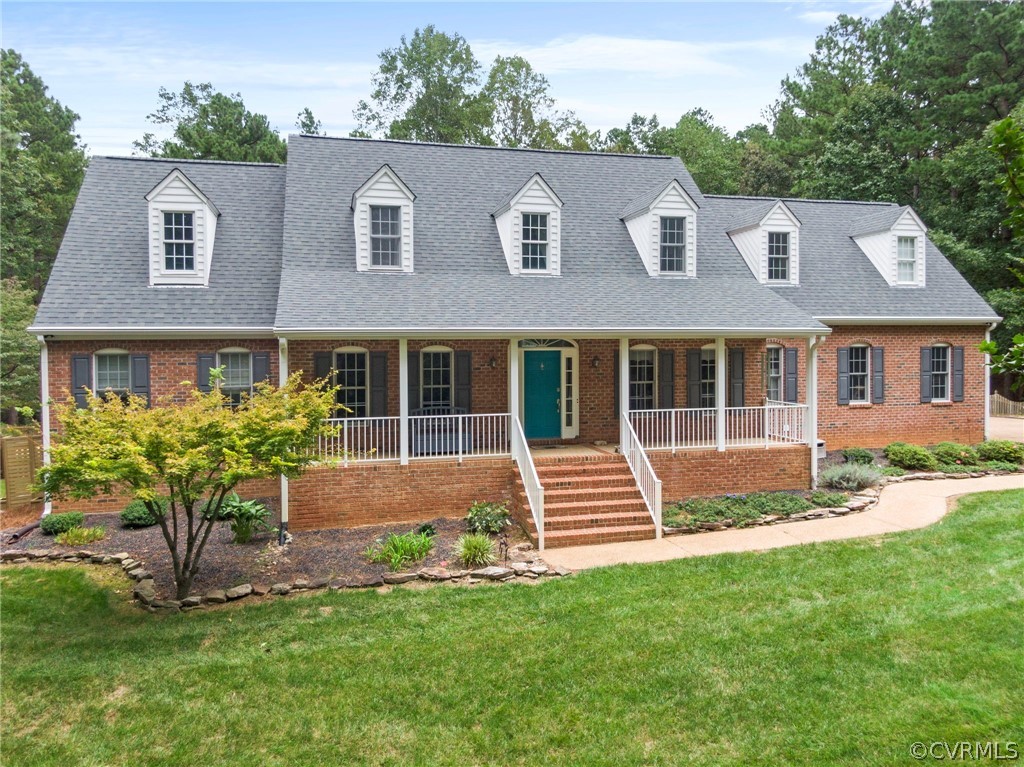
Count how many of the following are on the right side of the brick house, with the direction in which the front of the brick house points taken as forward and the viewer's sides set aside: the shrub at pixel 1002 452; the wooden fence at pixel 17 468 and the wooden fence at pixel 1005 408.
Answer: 1

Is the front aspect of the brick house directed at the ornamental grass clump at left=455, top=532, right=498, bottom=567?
yes

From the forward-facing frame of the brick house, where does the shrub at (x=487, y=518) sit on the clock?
The shrub is roughly at 12 o'clock from the brick house.

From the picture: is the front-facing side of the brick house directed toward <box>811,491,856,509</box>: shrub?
no

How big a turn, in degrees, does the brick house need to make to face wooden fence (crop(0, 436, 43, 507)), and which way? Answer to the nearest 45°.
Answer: approximately 90° to its right

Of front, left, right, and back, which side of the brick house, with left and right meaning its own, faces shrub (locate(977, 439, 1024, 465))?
left

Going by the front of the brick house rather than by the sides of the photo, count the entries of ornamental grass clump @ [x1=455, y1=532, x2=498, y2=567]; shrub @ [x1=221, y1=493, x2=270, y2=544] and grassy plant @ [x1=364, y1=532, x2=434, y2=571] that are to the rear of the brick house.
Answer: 0

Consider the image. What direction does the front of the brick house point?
toward the camera

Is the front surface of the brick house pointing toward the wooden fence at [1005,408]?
no

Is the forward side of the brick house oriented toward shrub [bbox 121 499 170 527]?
no

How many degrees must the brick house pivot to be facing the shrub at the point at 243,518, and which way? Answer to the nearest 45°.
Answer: approximately 45° to its right
